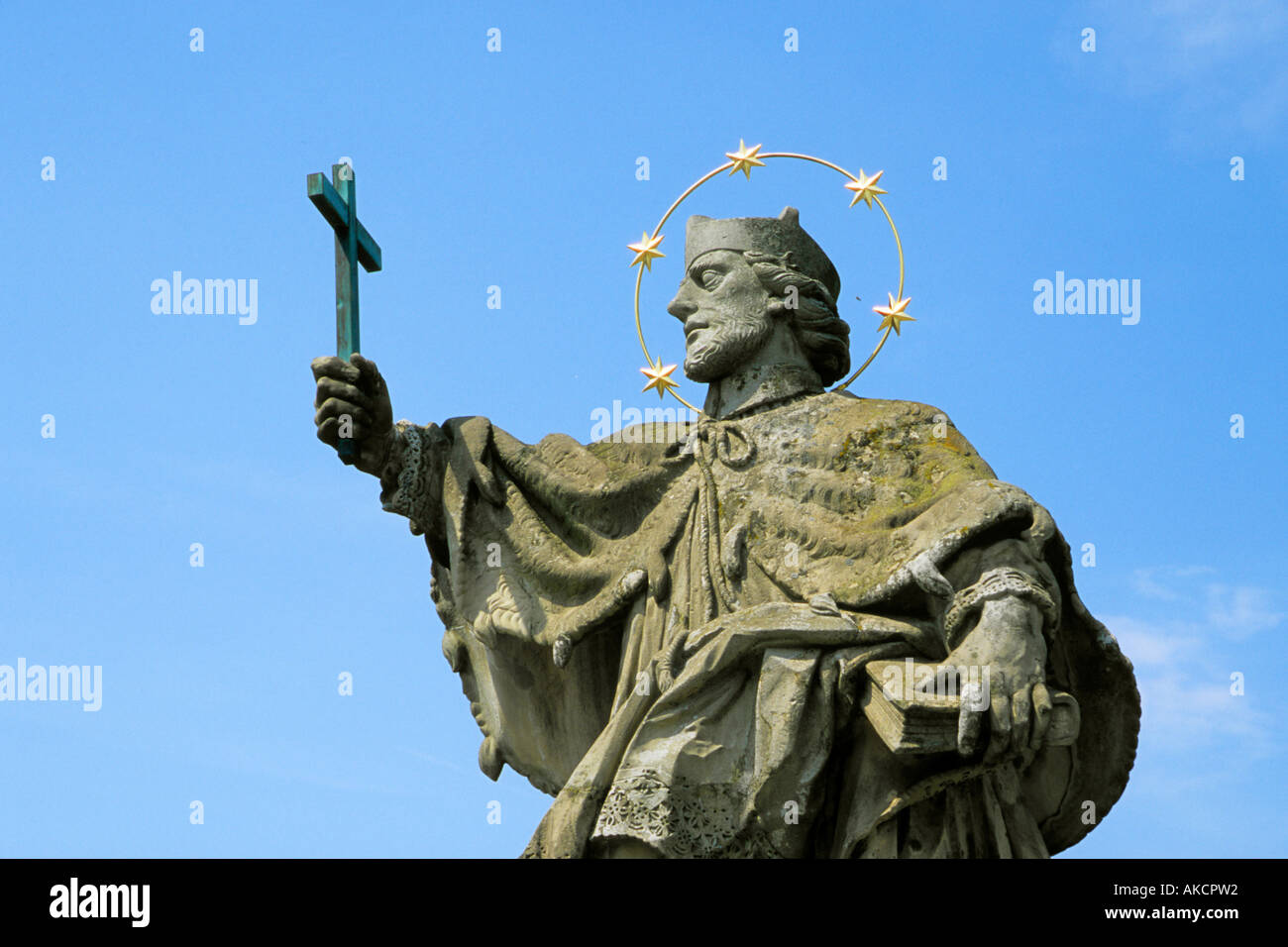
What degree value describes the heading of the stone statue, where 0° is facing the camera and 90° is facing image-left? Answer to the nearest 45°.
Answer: approximately 45°
